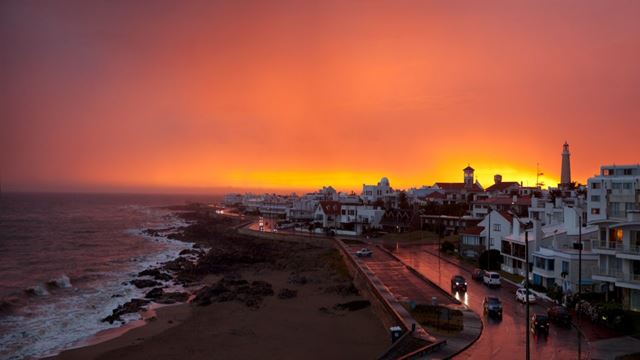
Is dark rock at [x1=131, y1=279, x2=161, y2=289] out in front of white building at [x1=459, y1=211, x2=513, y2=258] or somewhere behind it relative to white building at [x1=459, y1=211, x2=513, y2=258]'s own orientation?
in front

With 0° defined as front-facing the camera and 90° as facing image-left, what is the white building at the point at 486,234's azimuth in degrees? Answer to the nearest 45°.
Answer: approximately 45°

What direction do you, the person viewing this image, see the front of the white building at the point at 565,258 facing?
facing the viewer and to the left of the viewer

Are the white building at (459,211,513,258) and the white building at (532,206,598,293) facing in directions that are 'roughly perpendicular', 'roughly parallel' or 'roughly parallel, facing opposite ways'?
roughly parallel

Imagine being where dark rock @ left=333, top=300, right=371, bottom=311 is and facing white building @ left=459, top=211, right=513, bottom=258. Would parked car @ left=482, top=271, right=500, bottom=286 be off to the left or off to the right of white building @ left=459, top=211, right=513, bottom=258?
right

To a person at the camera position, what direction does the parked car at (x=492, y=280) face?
facing away from the viewer and to the left of the viewer

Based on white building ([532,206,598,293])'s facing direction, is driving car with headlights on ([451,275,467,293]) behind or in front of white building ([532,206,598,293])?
in front

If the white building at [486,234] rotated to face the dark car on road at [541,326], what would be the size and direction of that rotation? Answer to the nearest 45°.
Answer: approximately 45° to its left

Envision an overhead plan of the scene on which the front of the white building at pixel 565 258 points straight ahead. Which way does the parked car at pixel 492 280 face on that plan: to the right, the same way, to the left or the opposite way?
to the right

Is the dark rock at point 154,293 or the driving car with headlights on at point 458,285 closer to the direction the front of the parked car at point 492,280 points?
the dark rock

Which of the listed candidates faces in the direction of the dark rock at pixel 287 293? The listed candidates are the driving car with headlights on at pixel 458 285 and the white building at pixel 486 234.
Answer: the white building

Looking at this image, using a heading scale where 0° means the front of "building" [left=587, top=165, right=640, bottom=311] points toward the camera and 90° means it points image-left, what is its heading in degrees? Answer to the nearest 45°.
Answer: approximately 45°

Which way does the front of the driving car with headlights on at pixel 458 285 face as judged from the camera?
facing the viewer and to the right of the viewer

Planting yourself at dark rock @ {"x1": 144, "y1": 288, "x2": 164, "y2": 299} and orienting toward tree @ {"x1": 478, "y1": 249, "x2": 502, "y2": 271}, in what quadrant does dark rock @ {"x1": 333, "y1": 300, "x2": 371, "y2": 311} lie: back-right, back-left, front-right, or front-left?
front-right

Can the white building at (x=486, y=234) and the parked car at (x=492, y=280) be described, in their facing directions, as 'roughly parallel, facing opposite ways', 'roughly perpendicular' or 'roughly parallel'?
roughly perpendicular

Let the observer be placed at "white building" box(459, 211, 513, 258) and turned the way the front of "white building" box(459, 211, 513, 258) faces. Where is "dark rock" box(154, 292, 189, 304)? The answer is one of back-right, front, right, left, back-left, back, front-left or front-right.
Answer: front

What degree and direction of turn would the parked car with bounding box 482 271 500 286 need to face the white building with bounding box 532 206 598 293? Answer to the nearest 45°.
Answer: approximately 135° to its right

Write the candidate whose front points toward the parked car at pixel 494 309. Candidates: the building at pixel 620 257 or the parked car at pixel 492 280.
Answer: the building

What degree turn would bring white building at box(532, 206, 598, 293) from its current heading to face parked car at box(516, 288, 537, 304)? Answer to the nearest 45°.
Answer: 0° — it already faces it

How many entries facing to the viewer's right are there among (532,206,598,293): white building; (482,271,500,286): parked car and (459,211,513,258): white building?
0

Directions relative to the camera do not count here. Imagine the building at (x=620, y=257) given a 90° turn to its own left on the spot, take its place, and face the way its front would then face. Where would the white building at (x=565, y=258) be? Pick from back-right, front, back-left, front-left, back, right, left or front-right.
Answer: back

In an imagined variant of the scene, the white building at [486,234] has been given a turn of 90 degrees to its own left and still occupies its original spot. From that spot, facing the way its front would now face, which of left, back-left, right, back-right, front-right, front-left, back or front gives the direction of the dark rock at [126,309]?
right
